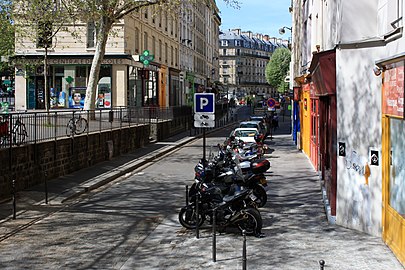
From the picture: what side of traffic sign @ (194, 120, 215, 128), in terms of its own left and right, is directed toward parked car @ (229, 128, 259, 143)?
back

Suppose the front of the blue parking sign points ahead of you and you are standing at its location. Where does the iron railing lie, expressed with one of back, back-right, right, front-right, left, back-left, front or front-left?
back-right

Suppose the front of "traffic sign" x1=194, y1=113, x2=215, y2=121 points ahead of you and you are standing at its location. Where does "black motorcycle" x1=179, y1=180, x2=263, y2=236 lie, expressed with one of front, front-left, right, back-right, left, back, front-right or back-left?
front

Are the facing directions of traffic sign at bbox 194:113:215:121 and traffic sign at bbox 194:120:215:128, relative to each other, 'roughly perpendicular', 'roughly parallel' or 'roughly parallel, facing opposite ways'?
roughly parallel

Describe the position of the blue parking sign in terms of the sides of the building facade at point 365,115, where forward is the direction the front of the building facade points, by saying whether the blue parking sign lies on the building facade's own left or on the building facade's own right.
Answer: on the building facade's own right

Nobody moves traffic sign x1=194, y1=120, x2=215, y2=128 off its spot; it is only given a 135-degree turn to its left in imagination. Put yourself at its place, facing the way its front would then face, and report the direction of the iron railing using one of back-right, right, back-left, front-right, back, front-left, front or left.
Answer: left

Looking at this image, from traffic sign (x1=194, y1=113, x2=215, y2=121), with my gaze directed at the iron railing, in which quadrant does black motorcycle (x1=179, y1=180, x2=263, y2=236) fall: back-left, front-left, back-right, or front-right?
back-left

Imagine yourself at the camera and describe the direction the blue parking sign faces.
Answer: facing the viewer

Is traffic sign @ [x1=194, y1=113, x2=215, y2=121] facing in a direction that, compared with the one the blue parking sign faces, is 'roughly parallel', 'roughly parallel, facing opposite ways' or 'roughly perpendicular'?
roughly parallel

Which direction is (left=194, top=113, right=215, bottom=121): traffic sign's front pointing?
toward the camera

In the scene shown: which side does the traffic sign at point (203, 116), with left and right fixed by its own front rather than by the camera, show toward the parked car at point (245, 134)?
back

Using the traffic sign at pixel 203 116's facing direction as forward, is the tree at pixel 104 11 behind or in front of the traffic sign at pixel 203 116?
behind
